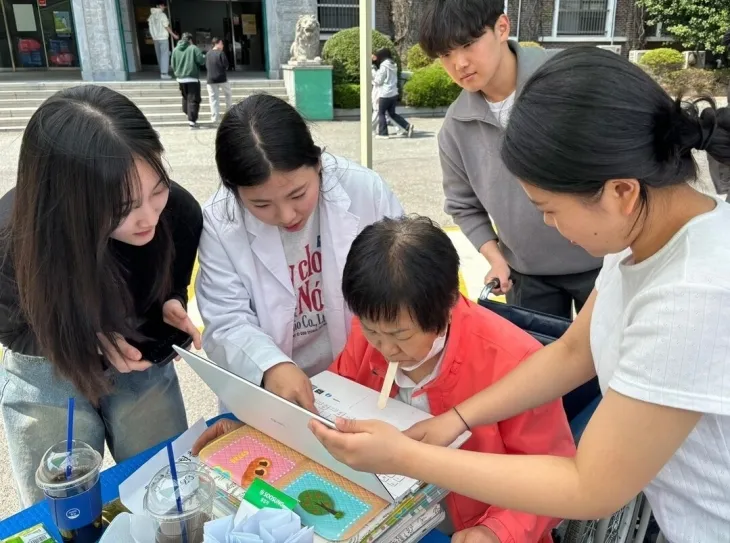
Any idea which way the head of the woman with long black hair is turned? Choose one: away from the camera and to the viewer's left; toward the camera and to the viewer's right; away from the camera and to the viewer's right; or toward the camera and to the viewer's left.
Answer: toward the camera and to the viewer's right

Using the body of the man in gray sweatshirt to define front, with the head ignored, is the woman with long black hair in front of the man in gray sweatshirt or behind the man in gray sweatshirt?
in front

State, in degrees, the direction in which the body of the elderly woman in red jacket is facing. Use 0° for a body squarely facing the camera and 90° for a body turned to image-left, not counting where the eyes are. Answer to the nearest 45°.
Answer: approximately 45°

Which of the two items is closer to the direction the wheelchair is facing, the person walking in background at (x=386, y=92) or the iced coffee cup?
the iced coffee cup

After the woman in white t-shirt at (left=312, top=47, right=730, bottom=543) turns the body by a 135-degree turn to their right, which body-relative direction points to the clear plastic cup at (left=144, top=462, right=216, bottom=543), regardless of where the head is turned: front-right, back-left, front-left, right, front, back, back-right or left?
back-left

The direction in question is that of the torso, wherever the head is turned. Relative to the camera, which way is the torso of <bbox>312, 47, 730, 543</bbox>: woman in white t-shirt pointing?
to the viewer's left

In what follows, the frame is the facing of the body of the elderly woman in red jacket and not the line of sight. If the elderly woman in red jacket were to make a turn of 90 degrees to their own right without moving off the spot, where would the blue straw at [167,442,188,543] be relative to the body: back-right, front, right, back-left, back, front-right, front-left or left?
left

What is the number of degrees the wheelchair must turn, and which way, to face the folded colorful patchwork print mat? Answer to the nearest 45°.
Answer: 0° — it already faces it

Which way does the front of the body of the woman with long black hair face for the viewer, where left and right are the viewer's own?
facing the viewer and to the right of the viewer

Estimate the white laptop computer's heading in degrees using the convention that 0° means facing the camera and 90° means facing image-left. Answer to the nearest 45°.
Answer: approximately 225°

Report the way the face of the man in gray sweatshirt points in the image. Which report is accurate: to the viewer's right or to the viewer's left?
to the viewer's left
